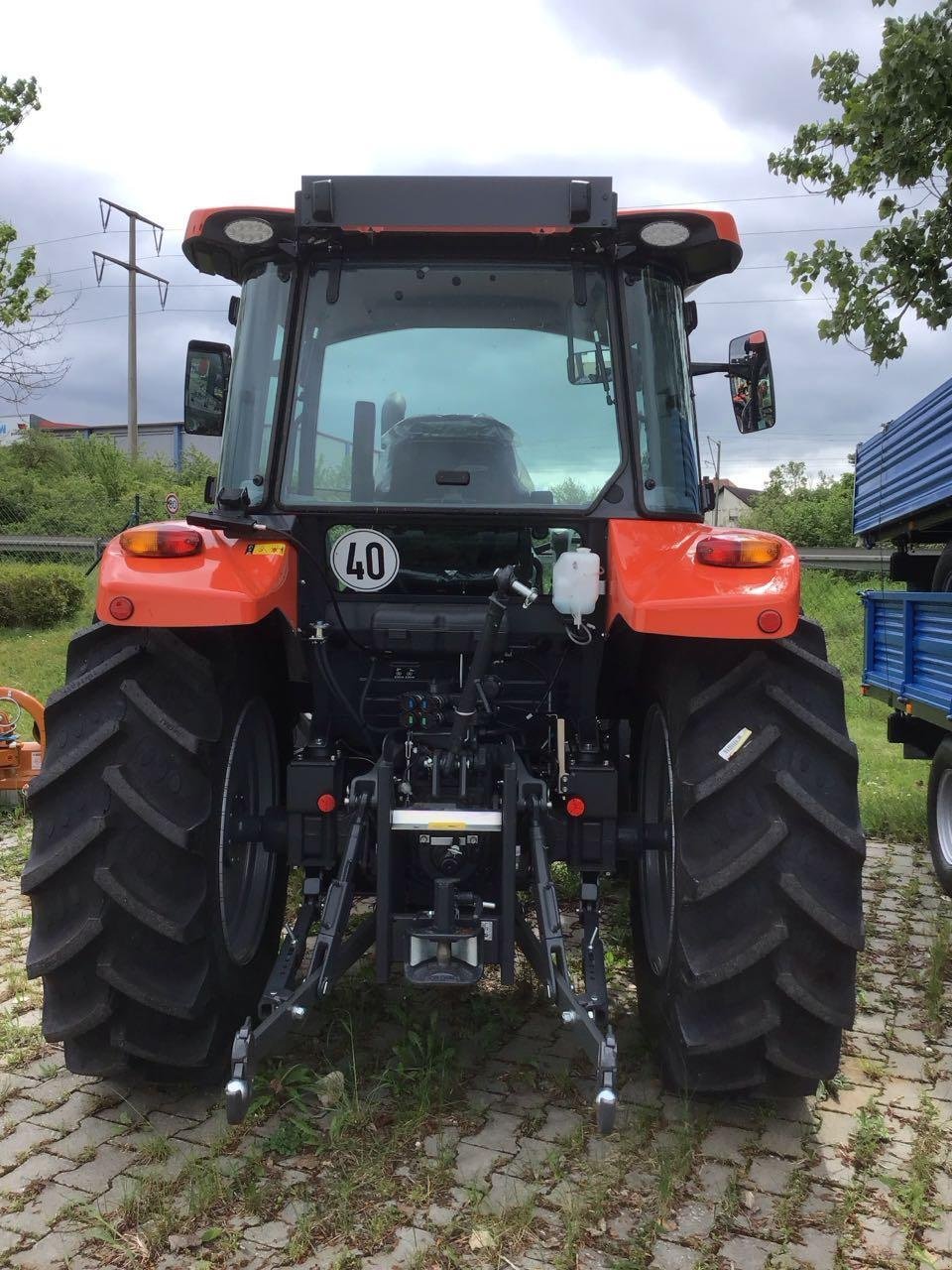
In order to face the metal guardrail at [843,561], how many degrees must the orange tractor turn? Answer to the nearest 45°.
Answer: approximately 45° to its right

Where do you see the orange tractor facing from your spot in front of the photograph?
facing away from the viewer

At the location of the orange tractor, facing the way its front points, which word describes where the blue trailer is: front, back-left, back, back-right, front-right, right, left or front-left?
front-right
